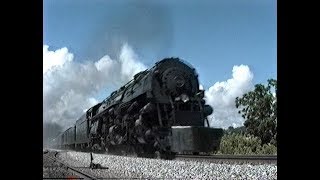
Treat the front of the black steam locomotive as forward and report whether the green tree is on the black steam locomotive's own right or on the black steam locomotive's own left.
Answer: on the black steam locomotive's own left

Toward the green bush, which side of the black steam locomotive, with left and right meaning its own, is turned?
left

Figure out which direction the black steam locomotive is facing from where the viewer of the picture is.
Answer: facing the viewer and to the right of the viewer

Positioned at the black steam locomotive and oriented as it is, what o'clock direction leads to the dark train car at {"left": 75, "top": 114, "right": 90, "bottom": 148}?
The dark train car is roughly at 7 o'clock from the black steam locomotive.
